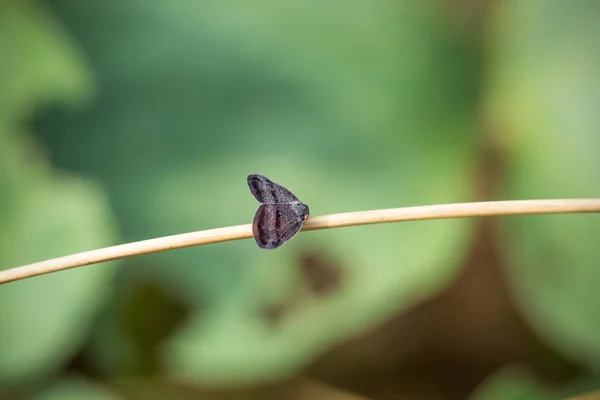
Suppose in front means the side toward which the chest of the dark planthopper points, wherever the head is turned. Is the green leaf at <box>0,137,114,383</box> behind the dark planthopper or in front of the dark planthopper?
behind

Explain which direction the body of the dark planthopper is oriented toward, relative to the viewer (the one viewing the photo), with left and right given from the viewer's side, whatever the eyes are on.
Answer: facing to the right of the viewer
